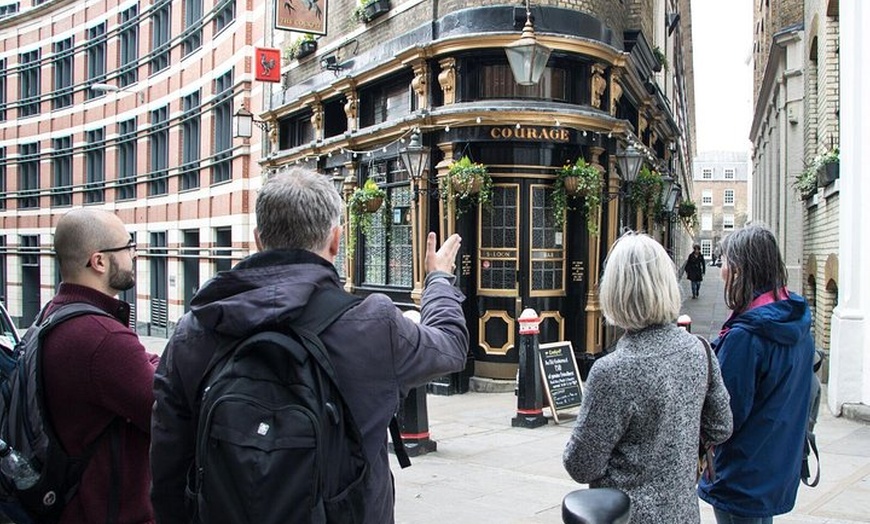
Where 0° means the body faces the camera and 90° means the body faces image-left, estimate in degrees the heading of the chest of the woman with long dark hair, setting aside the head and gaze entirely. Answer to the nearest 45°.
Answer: approximately 135°

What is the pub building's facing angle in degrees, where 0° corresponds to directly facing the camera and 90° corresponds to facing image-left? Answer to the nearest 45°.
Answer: approximately 0°

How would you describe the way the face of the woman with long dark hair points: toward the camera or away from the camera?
away from the camera

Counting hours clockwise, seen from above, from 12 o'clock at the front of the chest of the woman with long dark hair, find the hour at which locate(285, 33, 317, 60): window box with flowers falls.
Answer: The window box with flowers is roughly at 12 o'clock from the woman with long dark hair.

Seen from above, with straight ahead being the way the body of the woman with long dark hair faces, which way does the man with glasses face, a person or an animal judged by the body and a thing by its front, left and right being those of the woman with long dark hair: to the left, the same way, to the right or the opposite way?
to the right

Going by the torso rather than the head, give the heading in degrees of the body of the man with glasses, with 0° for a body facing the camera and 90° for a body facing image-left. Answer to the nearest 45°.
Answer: approximately 270°

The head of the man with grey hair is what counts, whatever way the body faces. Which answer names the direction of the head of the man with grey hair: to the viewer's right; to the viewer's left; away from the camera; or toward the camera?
away from the camera

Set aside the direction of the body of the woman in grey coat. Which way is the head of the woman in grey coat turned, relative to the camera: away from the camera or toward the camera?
away from the camera
